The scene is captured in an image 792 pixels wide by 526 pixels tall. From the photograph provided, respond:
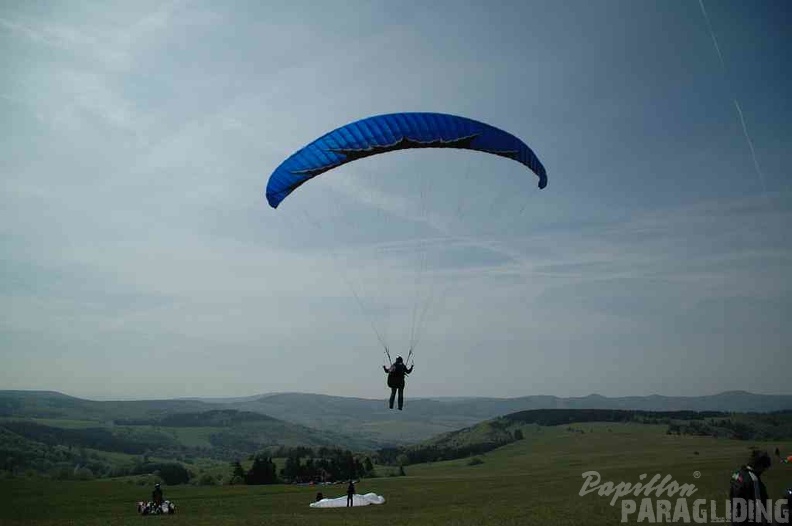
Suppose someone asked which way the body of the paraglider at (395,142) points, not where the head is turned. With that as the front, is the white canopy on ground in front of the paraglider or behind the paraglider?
in front
